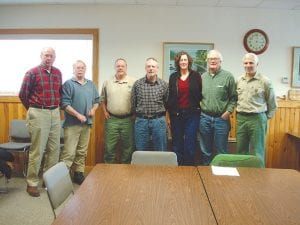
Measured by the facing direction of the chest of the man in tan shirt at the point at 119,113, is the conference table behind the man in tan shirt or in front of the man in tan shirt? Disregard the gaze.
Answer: in front

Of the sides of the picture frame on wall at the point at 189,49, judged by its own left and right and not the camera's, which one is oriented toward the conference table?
front

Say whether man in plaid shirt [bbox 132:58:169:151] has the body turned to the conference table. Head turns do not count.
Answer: yes

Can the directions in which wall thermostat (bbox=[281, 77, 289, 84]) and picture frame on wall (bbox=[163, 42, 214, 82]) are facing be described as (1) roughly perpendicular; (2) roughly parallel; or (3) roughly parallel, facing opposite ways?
roughly parallel

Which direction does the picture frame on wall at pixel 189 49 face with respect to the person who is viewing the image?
facing the viewer

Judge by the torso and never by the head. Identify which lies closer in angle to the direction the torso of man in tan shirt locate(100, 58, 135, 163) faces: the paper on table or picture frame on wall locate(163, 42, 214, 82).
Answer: the paper on table

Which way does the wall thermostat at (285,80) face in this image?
toward the camera

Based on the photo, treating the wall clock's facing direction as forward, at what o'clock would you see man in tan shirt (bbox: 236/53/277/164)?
The man in tan shirt is roughly at 12 o'clock from the wall clock.

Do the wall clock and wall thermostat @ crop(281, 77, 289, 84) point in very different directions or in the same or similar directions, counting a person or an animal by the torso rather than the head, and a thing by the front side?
same or similar directions

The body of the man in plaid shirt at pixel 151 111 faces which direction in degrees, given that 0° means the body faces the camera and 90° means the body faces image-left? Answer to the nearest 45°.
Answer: approximately 0°

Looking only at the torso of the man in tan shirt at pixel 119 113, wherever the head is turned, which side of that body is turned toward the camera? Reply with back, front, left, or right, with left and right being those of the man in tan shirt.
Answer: front

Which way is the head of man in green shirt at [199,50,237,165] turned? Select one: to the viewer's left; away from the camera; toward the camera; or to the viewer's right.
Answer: toward the camera
